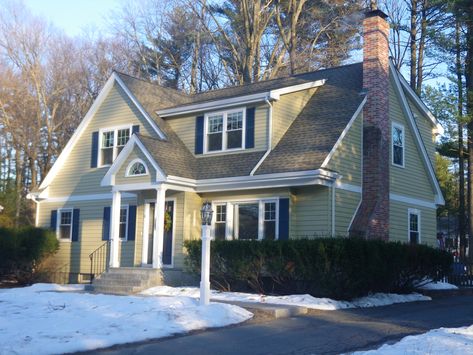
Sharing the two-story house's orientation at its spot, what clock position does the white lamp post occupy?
The white lamp post is roughly at 11 o'clock from the two-story house.

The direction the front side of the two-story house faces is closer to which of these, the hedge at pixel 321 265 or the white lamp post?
the white lamp post

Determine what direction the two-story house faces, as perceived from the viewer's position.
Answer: facing the viewer and to the left of the viewer

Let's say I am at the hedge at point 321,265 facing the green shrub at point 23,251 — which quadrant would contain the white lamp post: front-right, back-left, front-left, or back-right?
front-left

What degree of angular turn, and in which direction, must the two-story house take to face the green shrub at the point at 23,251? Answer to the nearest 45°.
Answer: approximately 45° to its right

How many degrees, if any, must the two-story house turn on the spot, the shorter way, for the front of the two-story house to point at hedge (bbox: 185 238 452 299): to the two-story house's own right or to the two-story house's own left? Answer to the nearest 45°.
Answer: approximately 90° to the two-story house's own left

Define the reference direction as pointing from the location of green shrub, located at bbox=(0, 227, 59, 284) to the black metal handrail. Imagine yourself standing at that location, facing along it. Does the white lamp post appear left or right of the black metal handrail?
right

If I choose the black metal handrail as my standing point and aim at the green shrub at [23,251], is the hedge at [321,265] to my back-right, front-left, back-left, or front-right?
back-left
